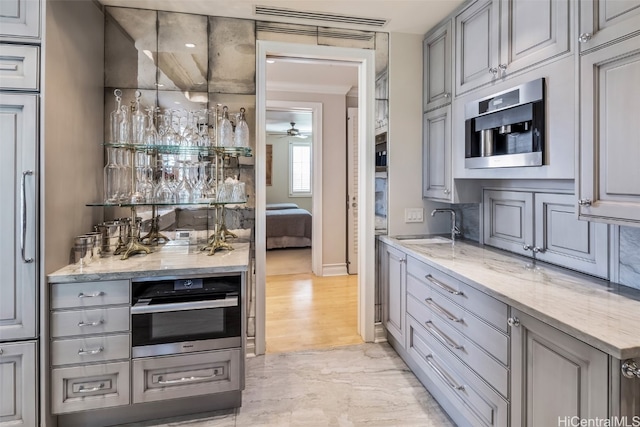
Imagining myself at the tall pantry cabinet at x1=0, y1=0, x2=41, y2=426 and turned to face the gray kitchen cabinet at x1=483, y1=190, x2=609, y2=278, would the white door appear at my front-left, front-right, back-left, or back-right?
front-left

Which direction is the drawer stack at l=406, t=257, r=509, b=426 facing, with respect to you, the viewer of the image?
facing the viewer and to the left of the viewer

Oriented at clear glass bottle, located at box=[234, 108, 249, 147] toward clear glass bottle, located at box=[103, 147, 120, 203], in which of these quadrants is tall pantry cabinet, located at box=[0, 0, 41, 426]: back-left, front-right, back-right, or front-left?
front-left

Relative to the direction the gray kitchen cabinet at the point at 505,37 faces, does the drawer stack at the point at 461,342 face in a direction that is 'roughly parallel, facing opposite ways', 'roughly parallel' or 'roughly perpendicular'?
roughly parallel

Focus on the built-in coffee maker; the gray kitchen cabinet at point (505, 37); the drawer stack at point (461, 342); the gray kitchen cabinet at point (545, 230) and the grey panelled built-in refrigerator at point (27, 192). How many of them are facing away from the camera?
0

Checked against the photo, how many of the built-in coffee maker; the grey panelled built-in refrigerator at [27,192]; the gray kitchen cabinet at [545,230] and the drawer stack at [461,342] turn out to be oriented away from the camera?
0
